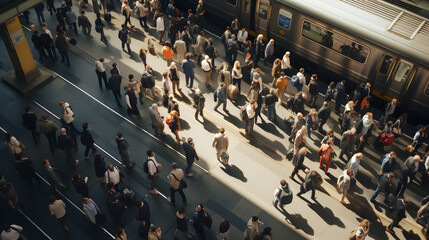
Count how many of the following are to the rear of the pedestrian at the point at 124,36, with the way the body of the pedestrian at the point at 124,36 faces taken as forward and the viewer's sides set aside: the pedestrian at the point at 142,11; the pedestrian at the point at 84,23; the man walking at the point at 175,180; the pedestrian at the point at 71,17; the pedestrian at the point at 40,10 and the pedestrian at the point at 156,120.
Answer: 2

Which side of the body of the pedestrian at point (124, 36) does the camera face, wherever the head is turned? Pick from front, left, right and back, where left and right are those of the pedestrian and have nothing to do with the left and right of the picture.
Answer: back

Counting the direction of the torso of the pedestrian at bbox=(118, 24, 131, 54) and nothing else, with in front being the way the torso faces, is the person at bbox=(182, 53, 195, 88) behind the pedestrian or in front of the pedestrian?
behind

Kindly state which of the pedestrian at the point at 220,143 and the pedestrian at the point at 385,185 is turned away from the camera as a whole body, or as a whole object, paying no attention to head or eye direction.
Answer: the pedestrian at the point at 220,143

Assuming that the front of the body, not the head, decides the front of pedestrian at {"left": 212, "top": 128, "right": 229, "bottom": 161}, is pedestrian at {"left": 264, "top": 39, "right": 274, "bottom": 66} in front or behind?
in front

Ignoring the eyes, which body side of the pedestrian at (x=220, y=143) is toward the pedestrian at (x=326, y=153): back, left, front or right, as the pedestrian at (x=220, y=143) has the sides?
right

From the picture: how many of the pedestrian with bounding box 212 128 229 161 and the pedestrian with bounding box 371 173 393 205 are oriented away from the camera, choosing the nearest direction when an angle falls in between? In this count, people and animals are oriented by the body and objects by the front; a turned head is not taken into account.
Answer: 1

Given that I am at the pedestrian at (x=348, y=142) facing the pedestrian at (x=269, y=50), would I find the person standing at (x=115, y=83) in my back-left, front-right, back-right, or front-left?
front-left

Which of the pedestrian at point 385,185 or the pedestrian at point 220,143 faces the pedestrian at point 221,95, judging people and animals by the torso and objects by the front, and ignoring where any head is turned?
the pedestrian at point 220,143

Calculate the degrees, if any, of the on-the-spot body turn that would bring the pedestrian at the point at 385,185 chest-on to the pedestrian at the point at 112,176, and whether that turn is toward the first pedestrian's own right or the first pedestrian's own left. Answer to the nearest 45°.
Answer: approximately 135° to the first pedestrian's own right

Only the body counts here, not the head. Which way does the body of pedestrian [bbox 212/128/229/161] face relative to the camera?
away from the camera

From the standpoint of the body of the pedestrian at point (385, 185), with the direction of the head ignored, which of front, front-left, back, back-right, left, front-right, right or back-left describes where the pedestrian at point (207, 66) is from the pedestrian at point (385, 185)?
back
